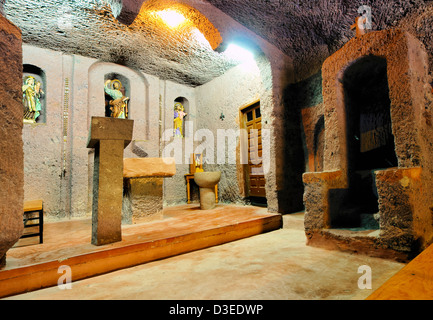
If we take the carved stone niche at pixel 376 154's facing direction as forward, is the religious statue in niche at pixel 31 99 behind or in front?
in front

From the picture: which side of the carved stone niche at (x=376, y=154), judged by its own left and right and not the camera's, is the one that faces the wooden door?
right

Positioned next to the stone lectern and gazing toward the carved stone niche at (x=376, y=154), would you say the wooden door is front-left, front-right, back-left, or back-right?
front-left

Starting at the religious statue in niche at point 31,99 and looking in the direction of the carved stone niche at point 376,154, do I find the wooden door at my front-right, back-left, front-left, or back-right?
front-left

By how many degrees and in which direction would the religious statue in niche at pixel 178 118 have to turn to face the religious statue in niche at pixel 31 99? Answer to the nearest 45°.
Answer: approximately 90° to its right

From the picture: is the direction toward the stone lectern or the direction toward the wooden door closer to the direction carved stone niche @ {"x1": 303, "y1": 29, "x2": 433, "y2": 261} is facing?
the stone lectern

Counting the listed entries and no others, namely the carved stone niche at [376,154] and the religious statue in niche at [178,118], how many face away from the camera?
0

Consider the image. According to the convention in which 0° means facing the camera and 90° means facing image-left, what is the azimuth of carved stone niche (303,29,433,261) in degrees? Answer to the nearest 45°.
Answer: approximately 45°

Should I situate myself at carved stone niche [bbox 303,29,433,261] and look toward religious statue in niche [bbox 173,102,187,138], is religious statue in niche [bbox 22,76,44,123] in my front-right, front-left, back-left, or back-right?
front-left

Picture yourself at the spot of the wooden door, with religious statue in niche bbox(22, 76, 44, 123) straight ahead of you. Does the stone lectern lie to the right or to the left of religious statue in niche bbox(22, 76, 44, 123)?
left

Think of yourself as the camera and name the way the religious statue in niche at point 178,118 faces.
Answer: facing the viewer and to the right of the viewer

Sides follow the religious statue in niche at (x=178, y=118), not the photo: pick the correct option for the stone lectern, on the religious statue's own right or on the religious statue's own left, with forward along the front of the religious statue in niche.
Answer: on the religious statue's own right
